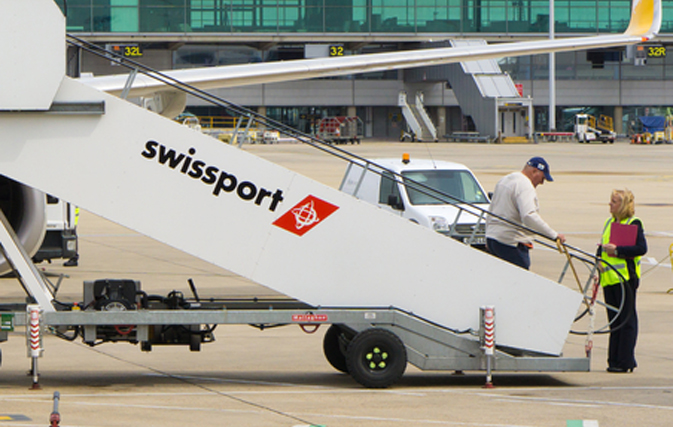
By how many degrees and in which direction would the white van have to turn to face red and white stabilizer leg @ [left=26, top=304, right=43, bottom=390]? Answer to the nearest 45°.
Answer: approximately 45° to its right

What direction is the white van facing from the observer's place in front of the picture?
facing the viewer and to the right of the viewer

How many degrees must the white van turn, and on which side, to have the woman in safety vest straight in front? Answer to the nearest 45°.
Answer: approximately 45° to its right

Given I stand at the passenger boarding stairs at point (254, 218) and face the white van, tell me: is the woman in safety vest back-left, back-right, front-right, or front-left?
front-right

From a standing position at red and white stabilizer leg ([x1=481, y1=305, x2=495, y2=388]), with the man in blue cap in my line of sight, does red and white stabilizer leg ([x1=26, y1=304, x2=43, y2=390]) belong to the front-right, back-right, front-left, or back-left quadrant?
back-left

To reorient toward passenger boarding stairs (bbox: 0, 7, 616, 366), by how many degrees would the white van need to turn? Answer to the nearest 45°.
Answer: approximately 45° to its right

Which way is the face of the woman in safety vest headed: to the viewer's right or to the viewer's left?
to the viewer's left

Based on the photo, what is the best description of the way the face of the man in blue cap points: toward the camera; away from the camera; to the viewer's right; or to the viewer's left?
to the viewer's right

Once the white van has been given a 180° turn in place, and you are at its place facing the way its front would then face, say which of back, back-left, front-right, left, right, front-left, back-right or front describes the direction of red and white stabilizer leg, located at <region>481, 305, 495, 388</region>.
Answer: back-left

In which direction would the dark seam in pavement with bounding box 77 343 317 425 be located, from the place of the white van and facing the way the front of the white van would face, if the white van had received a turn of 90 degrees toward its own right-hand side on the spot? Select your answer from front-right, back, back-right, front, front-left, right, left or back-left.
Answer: front-left

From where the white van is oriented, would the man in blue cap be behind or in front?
in front
